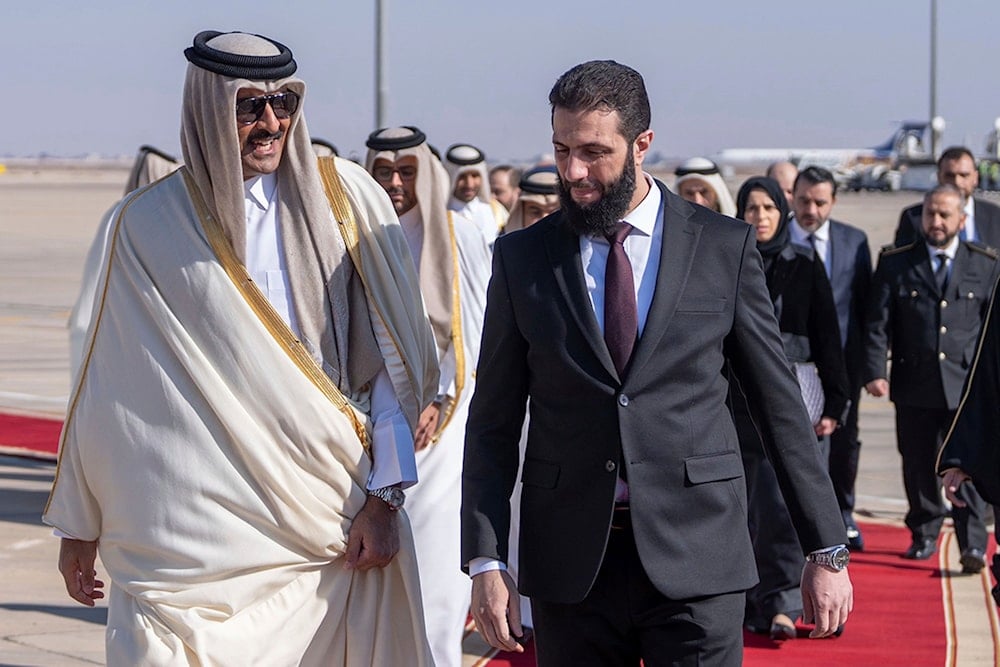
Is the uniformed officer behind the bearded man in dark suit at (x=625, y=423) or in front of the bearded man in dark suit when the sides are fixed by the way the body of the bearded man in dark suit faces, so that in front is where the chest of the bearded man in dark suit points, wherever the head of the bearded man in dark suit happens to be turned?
behind

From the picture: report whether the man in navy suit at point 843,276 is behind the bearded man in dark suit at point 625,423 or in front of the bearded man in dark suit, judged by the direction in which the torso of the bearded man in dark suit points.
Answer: behind

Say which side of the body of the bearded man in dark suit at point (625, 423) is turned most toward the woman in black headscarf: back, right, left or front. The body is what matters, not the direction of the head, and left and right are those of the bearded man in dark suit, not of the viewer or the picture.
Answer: back

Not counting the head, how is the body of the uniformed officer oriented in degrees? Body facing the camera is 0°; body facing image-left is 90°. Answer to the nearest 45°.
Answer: approximately 0°

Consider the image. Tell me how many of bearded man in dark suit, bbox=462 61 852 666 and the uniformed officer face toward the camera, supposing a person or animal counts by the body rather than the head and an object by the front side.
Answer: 2
